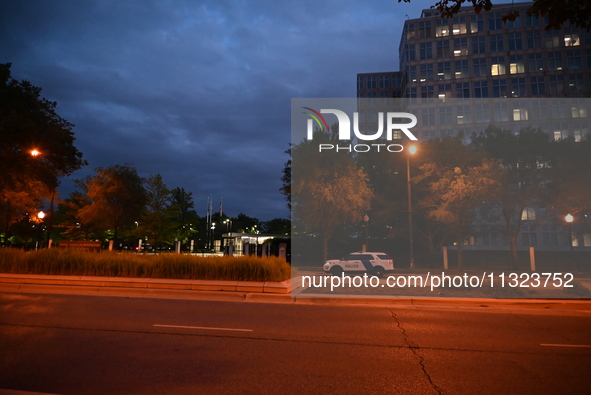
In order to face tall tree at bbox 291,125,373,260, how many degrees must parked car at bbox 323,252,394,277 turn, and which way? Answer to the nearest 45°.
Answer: approximately 90° to its right

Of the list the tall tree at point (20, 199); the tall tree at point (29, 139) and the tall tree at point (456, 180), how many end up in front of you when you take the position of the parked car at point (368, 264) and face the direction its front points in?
2

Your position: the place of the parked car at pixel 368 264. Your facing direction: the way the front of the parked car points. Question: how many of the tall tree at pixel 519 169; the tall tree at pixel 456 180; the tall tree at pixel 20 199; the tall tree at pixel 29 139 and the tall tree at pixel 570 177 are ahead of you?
2

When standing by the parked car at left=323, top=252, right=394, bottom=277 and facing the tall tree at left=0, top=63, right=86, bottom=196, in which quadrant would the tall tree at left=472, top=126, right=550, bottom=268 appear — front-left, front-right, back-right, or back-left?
back-right

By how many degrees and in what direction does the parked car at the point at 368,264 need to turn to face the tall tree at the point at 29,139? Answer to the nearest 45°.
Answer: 0° — it already faces it

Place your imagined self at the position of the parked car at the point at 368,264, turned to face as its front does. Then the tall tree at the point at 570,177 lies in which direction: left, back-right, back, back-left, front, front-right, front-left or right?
back-right

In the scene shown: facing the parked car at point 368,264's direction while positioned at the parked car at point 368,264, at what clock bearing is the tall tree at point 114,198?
The tall tree is roughly at 1 o'clock from the parked car.

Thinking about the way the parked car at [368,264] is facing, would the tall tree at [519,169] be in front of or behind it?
behind

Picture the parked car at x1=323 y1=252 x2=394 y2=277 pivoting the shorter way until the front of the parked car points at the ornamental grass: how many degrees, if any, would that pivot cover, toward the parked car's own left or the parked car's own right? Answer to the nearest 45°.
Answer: approximately 45° to the parked car's own left

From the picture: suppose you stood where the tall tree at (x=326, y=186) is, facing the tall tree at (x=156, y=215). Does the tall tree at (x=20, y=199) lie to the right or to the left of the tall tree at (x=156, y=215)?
left

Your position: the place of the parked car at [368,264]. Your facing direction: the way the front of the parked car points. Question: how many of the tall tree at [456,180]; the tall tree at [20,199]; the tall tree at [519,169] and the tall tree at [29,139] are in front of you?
2

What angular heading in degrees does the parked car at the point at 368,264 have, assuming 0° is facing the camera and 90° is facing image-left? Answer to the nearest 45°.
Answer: approximately 90°

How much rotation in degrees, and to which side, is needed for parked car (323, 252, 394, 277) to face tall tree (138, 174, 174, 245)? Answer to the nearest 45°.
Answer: approximately 45° to its right

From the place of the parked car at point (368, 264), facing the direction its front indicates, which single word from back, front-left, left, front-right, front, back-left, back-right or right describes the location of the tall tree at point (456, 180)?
back-right
